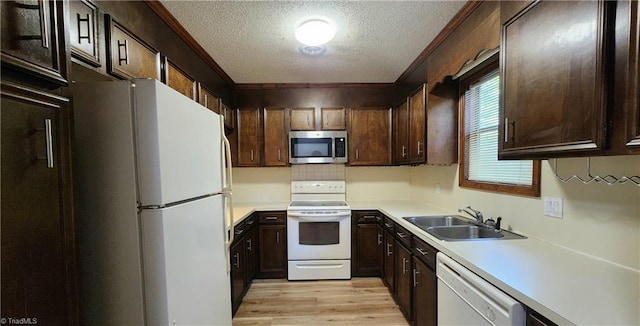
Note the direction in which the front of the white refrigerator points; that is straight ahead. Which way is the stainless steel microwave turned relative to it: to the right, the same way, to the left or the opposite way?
to the right

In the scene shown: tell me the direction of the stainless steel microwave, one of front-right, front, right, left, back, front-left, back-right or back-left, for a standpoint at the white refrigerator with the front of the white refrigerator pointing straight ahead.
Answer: left

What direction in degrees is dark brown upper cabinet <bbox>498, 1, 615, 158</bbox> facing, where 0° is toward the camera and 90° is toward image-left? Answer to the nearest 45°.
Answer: approximately 45°

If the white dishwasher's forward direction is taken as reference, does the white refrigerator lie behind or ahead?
ahead

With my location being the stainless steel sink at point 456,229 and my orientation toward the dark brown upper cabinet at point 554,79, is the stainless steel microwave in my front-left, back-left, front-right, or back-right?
back-right

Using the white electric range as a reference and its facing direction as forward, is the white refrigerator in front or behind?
in front

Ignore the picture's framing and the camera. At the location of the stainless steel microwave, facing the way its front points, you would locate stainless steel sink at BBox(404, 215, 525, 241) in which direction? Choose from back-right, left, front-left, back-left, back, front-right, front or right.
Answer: front-left

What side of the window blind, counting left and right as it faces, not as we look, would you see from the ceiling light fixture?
front

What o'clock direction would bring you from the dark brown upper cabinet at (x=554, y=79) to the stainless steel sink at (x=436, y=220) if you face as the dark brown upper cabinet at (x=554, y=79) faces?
The stainless steel sink is roughly at 3 o'clock from the dark brown upper cabinet.

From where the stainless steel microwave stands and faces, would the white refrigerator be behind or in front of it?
in front

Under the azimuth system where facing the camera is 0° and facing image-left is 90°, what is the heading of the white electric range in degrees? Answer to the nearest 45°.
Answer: approximately 0°

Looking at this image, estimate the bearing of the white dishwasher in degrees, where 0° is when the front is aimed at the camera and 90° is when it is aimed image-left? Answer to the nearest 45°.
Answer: approximately 45°
